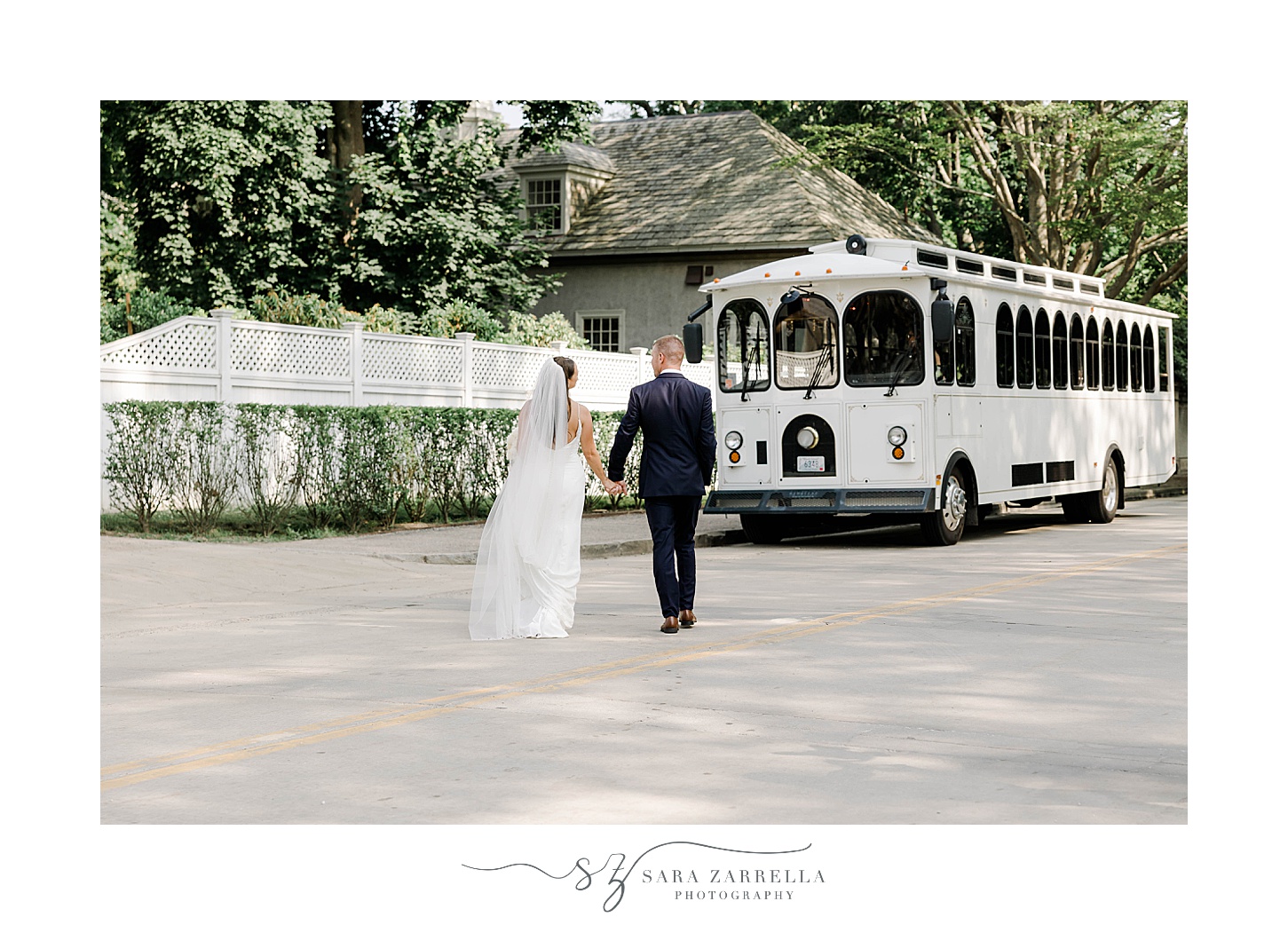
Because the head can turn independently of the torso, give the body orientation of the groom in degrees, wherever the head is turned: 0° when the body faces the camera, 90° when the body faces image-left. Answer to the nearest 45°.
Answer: approximately 180°

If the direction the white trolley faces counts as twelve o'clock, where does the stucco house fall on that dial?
The stucco house is roughly at 4 o'clock from the white trolley.

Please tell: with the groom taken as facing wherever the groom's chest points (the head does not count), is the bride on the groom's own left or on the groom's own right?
on the groom's own left

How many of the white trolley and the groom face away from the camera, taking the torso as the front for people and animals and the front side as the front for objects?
1

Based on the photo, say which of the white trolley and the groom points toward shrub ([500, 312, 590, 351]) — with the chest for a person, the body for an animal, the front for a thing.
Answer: the groom

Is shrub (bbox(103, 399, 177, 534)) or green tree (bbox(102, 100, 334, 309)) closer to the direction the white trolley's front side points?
the shrub

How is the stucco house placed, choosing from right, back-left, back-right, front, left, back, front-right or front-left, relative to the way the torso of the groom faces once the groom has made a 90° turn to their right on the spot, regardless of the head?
left

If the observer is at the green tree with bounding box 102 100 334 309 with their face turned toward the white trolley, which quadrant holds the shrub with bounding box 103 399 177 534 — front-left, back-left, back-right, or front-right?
front-right

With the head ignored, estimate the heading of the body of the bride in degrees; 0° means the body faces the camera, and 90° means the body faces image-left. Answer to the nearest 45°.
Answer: approximately 225°

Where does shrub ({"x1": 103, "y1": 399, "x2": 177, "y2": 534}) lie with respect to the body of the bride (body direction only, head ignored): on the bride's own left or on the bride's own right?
on the bride's own left

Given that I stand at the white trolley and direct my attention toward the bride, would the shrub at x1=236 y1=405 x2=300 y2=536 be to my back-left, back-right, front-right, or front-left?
front-right

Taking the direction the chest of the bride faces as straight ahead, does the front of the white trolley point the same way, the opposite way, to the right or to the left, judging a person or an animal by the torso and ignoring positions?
the opposite way

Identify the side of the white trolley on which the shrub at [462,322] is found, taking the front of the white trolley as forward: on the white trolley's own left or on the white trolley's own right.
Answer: on the white trolley's own right

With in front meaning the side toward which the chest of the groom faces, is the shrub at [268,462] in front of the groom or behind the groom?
in front

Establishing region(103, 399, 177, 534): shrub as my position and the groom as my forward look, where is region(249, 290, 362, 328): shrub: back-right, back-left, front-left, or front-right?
back-left

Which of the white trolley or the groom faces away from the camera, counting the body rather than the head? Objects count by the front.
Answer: the groom

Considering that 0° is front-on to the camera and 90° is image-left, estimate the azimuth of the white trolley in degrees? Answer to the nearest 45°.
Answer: approximately 45°
